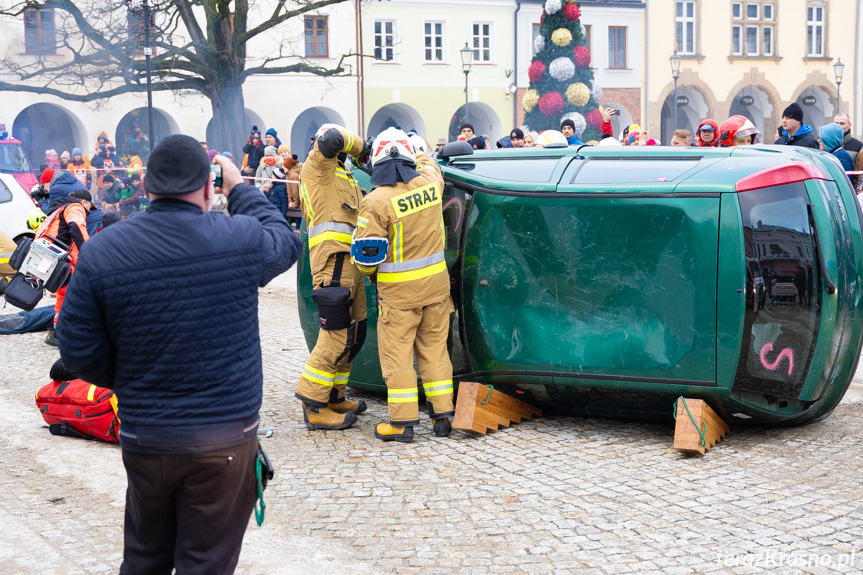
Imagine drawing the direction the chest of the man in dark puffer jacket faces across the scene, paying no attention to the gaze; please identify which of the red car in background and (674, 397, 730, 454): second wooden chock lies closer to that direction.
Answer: the red car in background

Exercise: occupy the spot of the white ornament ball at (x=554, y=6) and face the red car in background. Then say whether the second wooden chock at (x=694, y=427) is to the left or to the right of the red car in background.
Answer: left

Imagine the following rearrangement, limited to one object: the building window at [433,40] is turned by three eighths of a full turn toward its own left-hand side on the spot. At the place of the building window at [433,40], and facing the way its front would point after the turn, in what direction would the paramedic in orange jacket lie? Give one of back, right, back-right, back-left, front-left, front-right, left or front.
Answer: back-right

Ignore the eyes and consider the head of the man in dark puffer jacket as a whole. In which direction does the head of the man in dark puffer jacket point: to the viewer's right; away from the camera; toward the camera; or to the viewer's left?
away from the camera

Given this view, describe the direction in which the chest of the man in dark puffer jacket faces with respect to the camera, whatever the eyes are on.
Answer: away from the camera

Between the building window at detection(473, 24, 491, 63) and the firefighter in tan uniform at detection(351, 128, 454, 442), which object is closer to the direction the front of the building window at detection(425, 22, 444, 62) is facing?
the firefighter in tan uniform

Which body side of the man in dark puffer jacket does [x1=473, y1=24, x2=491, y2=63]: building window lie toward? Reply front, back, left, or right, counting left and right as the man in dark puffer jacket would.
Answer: front

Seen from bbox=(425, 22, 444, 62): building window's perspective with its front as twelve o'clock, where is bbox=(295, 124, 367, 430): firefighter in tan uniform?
The firefighter in tan uniform is roughly at 12 o'clock from the building window.

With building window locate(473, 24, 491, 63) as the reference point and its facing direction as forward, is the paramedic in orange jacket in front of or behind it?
in front

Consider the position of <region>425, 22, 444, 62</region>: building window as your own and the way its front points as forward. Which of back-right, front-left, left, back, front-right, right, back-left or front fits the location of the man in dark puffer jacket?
front

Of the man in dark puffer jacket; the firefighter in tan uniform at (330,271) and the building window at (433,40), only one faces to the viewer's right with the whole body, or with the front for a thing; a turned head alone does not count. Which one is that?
the firefighter in tan uniform

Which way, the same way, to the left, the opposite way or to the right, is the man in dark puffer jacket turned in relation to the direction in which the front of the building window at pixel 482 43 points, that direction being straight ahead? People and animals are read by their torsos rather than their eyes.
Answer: the opposite way

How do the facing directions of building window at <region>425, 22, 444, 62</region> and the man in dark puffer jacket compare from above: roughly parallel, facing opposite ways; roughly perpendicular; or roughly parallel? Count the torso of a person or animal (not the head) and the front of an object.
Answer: roughly parallel, facing opposite ways

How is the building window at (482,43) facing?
toward the camera

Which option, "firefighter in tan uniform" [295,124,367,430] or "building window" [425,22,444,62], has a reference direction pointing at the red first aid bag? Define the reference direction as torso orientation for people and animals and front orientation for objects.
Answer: the building window

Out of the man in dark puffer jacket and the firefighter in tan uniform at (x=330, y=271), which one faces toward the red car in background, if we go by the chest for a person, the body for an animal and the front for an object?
the man in dark puffer jacket
